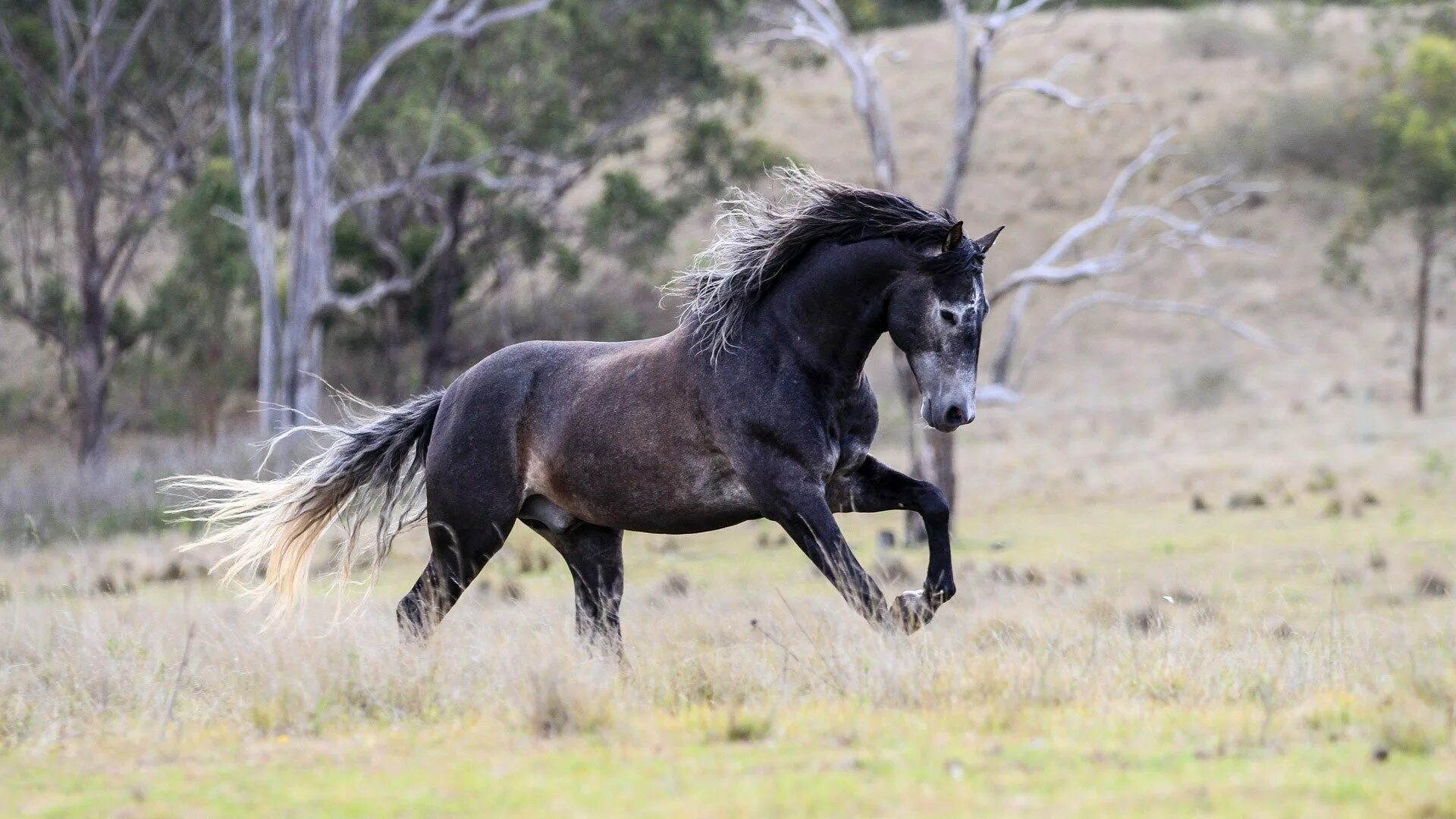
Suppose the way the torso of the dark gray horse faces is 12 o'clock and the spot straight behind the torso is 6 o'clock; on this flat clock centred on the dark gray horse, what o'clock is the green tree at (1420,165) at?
The green tree is roughly at 10 o'clock from the dark gray horse.

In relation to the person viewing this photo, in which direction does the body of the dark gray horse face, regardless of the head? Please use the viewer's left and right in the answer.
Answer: facing to the right of the viewer

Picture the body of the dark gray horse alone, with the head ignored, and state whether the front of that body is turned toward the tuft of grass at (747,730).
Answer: no

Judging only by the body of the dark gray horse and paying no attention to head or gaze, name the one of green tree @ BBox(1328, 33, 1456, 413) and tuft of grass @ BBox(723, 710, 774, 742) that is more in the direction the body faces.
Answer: the green tree

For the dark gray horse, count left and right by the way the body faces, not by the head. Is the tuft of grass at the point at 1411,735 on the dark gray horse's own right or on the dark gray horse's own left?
on the dark gray horse's own right

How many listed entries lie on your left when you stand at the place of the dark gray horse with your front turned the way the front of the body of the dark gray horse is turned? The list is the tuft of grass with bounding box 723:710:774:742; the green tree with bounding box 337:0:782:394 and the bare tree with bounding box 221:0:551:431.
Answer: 2

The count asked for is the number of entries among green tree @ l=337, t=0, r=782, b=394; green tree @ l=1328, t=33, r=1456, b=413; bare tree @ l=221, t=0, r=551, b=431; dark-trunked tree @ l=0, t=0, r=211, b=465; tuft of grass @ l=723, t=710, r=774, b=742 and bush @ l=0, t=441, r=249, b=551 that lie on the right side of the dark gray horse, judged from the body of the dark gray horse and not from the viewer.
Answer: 1

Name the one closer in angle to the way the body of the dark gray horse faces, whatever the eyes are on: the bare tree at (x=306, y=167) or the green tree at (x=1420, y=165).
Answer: the green tree

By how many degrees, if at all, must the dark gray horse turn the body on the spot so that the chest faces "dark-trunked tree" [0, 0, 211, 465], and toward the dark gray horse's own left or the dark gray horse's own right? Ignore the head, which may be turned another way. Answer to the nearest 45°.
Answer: approximately 90° to the dark gray horse's own left

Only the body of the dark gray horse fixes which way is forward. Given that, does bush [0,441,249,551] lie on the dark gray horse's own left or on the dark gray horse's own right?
on the dark gray horse's own left

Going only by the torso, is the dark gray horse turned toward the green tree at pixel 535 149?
no

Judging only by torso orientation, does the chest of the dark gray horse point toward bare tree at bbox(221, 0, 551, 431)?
no

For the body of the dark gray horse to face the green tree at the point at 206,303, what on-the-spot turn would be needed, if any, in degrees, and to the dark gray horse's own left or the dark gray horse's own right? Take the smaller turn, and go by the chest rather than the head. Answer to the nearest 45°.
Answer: approximately 90° to the dark gray horse's own left
